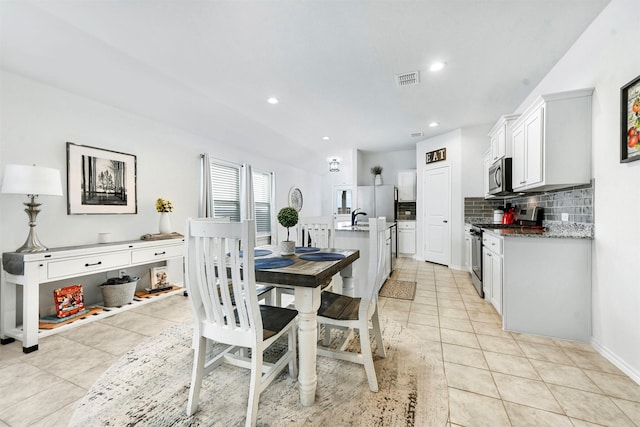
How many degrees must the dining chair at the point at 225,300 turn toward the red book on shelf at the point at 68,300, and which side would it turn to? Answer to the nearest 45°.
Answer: approximately 90° to its left

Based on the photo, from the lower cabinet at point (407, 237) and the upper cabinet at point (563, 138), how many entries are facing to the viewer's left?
1

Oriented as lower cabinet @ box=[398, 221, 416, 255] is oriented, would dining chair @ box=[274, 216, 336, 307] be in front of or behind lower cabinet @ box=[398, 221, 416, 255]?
in front

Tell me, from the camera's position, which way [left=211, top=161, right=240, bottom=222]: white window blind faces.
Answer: facing the viewer and to the right of the viewer

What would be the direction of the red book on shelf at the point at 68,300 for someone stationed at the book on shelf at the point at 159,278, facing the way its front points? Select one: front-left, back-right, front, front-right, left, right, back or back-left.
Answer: right

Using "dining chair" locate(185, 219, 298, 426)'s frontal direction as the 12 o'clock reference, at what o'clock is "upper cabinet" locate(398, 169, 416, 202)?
The upper cabinet is roughly at 12 o'clock from the dining chair.

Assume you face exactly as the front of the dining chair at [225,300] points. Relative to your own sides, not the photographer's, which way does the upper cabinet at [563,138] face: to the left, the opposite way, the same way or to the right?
to the left

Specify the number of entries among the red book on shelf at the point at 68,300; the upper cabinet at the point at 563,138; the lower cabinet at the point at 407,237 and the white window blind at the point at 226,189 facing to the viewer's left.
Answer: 1

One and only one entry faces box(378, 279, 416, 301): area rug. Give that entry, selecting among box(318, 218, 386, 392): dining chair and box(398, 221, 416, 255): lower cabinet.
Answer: the lower cabinet

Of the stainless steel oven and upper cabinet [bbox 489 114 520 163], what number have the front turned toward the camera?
0

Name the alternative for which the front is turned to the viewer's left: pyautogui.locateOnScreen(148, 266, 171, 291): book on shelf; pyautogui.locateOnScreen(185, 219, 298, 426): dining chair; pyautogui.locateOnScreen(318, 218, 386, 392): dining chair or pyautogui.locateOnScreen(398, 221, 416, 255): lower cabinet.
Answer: pyautogui.locateOnScreen(318, 218, 386, 392): dining chair

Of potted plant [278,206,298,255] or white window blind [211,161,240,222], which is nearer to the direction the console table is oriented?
the potted plant

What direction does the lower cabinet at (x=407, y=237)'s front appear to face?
toward the camera

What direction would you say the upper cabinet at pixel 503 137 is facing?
to the viewer's left

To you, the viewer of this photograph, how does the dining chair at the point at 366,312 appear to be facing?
facing to the left of the viewer

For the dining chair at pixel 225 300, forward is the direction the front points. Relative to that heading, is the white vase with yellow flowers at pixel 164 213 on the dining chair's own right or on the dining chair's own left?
on the dining chair's own left

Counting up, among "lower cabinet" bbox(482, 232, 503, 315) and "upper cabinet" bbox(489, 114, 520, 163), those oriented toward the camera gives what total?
0

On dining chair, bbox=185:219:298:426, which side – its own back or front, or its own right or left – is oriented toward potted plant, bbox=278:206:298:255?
front

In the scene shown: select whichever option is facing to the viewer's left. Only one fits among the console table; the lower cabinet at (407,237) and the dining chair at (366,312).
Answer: the dining chair

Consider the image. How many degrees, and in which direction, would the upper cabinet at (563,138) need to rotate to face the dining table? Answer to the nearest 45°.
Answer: approximately 45° to its left

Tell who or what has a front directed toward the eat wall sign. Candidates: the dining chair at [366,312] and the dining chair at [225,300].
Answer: the dining chair at [225,300]

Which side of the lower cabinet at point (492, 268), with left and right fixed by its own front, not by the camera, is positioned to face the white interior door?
right
